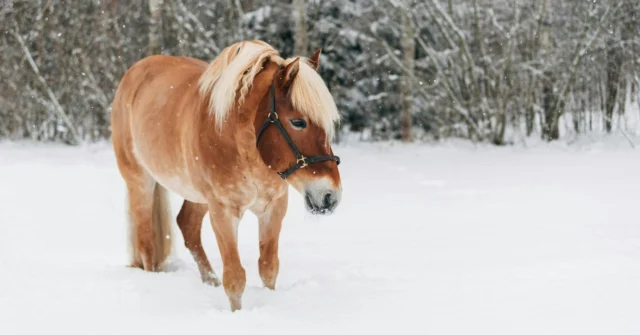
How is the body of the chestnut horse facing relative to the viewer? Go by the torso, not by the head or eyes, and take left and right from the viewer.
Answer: facing the viewer and to the right of the viewer

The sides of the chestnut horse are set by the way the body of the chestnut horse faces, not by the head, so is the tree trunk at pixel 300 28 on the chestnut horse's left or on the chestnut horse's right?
on the chestnut horse's left

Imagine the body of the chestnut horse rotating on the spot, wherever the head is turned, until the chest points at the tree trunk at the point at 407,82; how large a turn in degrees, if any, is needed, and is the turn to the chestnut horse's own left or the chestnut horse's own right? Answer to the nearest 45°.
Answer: approximately 135° to the chestnut horse's own left

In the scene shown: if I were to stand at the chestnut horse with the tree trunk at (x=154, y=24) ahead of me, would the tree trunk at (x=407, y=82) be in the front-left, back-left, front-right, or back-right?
front-right

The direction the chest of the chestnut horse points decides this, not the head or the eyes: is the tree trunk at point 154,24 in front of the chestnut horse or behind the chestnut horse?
behind

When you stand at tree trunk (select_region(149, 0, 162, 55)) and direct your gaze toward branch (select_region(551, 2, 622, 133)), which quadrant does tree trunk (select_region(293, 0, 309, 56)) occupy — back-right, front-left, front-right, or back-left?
front-left

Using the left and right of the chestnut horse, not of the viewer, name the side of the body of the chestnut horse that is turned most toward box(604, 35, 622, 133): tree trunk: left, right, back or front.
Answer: left

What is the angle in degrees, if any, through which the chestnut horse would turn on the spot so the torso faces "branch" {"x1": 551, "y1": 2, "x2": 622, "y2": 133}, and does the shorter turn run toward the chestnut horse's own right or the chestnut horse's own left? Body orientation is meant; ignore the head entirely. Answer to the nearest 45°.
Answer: approximately 90° to the chestnut horse's own left

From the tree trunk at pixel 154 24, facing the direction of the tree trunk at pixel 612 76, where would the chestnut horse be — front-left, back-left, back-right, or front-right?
front-right
